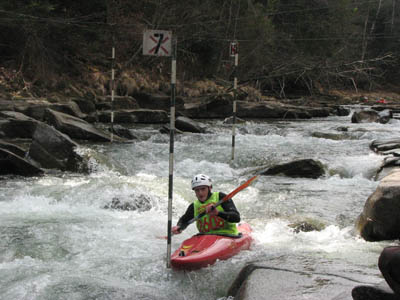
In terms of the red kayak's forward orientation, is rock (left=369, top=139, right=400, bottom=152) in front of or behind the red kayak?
behind

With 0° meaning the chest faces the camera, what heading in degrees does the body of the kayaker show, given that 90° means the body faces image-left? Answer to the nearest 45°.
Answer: approximately 45°

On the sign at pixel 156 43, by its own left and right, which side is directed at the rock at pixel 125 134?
back

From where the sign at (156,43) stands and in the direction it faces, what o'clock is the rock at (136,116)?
The rock is roughly at 6 o'clock from the sign.

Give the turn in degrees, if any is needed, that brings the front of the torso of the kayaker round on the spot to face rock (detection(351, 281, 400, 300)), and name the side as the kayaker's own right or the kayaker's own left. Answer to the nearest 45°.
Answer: approximately 45° to the kayaker's own left

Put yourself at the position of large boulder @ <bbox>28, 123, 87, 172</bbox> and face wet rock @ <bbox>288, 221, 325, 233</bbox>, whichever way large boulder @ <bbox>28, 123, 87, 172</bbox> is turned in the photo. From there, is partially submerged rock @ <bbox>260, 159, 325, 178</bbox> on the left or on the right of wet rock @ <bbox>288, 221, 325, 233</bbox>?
left

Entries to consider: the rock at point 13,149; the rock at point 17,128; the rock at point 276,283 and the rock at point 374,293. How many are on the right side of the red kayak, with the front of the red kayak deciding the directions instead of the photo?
2

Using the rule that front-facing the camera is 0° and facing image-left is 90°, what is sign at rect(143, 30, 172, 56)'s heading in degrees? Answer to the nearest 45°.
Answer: approximately 0°
